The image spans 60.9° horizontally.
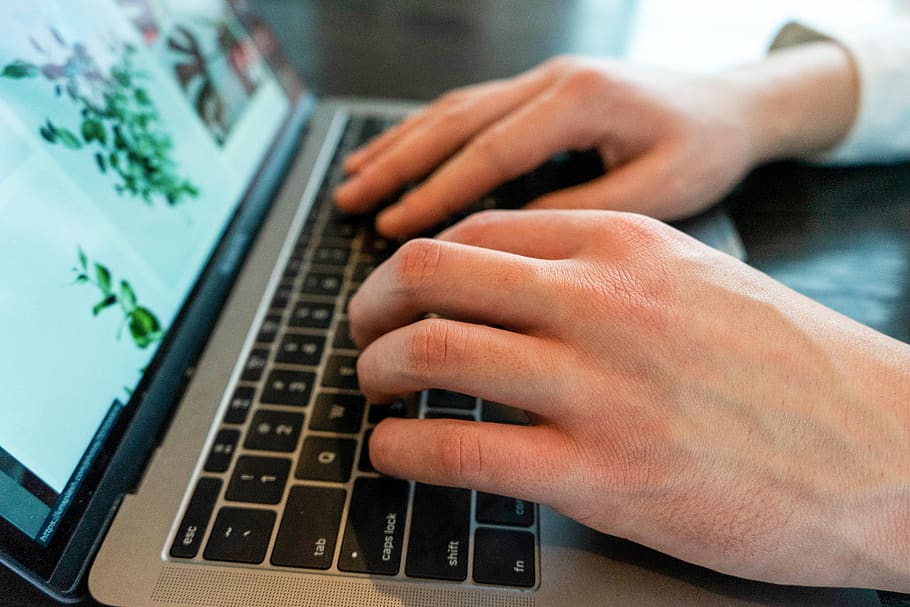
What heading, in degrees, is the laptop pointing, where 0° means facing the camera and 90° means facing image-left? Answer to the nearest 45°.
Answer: approximately 270°
